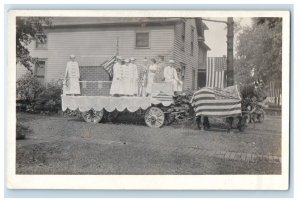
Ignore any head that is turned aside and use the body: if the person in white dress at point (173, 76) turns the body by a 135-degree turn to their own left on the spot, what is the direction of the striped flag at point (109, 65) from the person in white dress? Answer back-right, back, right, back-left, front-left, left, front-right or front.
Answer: left

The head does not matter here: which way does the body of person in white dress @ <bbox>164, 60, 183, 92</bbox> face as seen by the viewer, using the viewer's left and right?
facing the viewer and to the right of the viewer
